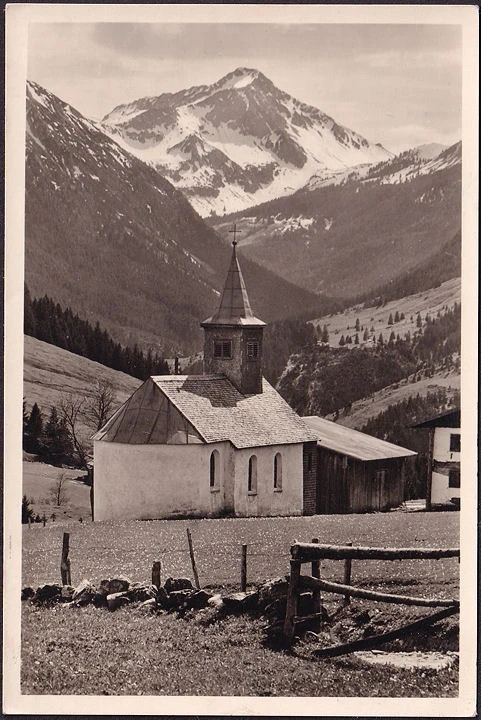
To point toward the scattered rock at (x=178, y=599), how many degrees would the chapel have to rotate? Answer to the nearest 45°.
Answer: approximately 135° to its right

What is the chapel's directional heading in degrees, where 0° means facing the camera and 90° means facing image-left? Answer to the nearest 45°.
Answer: approximately 225°

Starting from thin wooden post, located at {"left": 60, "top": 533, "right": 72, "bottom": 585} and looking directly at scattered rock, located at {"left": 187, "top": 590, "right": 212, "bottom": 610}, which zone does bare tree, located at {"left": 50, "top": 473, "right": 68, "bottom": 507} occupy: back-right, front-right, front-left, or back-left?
back-left

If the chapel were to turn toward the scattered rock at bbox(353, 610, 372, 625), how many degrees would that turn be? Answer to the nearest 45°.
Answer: approximately 90° to its right

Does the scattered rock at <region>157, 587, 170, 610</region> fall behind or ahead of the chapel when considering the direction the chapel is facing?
behind
